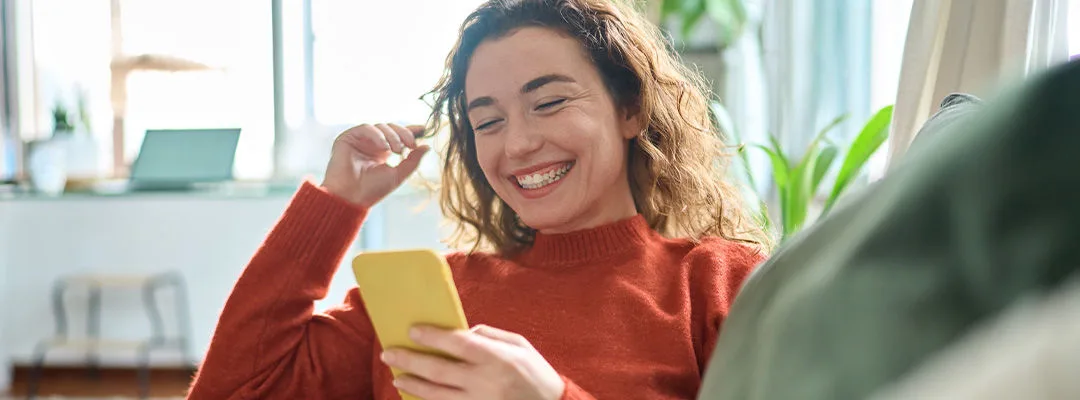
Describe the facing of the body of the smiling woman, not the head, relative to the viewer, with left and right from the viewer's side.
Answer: facing the viewer and to the left of the viewer

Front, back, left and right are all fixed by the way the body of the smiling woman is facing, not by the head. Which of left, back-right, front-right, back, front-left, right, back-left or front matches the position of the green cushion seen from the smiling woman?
front-left

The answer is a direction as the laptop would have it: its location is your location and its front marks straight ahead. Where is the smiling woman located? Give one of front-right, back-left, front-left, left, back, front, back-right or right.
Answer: back

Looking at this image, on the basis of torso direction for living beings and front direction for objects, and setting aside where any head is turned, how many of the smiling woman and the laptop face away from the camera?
1

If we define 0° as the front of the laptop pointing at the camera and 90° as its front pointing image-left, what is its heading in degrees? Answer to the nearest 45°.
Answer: approximately 180°

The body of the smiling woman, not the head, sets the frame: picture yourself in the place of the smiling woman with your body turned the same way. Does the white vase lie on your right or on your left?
on your right

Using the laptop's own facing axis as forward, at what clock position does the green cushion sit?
The green cushion is roughly at 6 o'clock from the laptop.

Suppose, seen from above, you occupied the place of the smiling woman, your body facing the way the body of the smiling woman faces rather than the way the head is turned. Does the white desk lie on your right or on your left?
on your right

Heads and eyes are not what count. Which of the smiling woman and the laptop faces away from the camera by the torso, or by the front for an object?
the laptop
